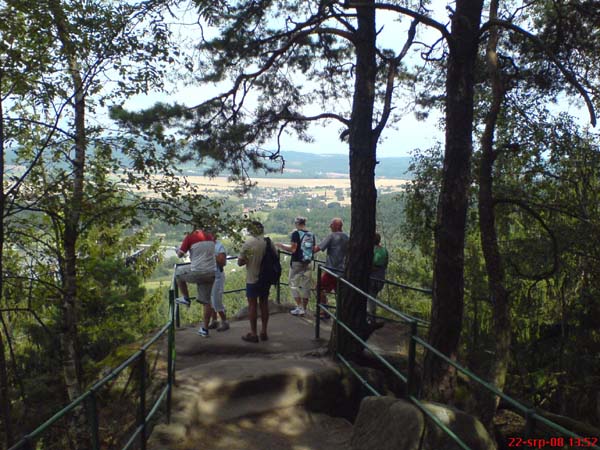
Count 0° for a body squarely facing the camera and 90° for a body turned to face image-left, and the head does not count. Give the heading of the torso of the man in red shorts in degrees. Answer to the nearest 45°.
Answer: approximately 135°

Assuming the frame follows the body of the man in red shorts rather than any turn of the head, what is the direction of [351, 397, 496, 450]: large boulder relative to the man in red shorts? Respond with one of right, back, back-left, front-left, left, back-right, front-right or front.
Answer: back-left
